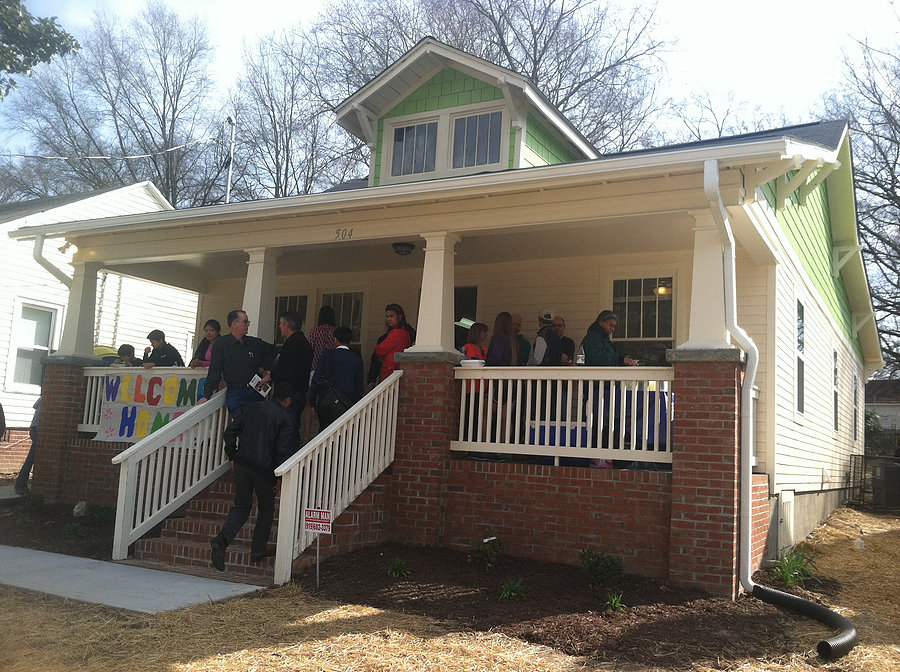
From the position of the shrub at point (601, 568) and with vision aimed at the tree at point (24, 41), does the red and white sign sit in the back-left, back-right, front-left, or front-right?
front-left

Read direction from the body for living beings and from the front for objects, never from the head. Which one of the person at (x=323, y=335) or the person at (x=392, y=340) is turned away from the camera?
the person at (x=323, y=335)

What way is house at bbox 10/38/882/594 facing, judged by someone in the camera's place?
facing the viewer and to the left of the viewer

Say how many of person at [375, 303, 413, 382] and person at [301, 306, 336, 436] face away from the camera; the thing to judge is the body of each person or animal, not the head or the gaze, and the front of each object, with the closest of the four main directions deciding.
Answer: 1

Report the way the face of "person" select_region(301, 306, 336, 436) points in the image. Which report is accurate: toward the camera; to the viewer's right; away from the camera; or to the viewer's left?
away from the camera

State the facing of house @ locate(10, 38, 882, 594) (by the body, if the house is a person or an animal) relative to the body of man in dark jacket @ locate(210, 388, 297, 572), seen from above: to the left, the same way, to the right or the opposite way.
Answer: the opposite way

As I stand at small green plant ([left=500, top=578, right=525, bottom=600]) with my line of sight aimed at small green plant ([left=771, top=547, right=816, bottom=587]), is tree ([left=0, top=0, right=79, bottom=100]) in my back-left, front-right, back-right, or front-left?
back-left

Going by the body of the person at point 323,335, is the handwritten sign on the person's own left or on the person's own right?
on the person's own left

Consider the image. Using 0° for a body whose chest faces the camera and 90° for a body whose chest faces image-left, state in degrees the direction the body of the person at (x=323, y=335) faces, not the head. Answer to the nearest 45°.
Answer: approximately 180°

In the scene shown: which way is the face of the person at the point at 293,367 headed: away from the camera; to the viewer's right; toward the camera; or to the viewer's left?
to the viewer's left

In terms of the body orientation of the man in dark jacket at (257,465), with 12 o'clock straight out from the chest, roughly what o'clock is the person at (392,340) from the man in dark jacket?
The person is roughly at 12 o'clock from the man in dark jacket.

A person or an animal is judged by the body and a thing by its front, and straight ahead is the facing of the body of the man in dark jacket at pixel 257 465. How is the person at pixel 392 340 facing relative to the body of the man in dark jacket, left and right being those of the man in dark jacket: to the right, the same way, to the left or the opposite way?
the opposite way

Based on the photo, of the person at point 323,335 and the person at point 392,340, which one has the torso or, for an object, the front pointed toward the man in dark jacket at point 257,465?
the person at point 392,340
